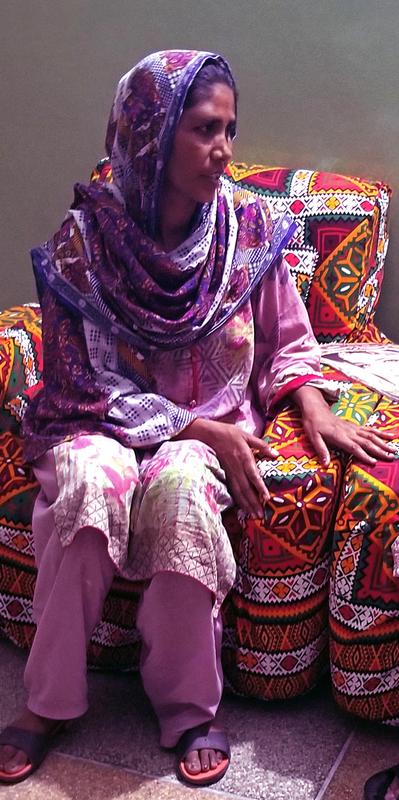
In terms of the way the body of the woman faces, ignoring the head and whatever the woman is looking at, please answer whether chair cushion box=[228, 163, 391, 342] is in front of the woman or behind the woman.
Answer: behind

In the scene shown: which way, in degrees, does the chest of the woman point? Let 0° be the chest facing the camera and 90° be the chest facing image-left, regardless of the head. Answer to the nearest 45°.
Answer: approximately 0°

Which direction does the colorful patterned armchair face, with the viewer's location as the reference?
facing the viewer and to the left of the viewer
